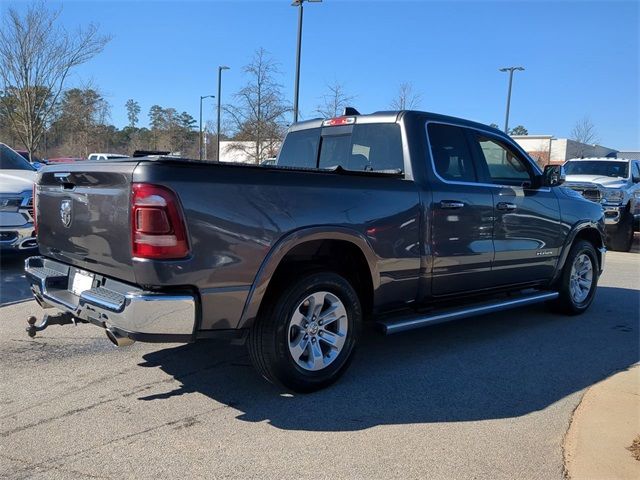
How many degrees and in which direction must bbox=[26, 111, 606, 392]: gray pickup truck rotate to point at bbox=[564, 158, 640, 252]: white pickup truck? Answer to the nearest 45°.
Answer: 0° — it already faces it

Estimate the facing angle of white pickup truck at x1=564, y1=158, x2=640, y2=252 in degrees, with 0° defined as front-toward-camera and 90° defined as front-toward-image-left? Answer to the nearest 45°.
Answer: approximately 45°

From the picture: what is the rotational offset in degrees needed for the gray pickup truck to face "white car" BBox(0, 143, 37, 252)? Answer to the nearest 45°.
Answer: approximately 90° to its left

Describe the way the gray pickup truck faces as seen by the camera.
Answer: facing away from the viewer and to the right of the viewer
